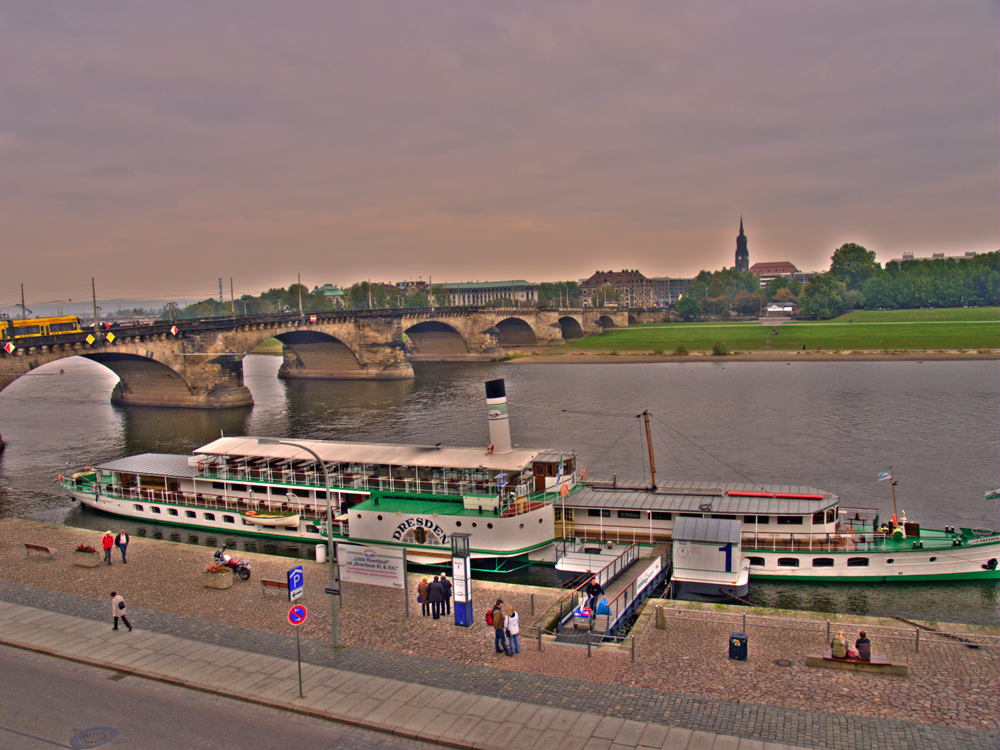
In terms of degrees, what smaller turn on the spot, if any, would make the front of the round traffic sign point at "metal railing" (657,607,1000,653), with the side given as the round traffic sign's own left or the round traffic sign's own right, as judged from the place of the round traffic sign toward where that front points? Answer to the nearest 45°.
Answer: approximately 90° to the round traffic sign's own left

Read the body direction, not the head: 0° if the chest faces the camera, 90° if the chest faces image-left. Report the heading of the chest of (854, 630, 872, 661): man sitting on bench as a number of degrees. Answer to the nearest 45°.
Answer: approximately 180°

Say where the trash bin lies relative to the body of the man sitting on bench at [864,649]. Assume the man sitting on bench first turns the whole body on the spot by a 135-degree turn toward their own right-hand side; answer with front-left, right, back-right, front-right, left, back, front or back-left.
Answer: back-right

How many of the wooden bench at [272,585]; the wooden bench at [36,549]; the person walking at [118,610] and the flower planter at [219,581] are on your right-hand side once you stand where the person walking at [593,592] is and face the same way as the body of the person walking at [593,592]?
4

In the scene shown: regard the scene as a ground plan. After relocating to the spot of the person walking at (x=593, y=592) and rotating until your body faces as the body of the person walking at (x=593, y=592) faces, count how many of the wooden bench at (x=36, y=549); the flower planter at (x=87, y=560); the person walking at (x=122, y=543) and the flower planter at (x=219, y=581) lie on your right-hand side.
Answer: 4

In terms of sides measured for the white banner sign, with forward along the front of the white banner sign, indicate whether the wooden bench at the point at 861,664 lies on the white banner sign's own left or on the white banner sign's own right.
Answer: on the white banner sign's own left

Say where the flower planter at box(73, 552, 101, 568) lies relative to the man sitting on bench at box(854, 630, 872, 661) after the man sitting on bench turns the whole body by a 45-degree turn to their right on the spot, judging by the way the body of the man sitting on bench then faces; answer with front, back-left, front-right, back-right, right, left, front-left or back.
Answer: back-left

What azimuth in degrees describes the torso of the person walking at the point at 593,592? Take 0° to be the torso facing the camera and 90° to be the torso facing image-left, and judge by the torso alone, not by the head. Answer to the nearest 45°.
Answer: approximately 0°

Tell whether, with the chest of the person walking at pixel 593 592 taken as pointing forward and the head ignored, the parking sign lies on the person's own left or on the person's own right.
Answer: on the person's own right
